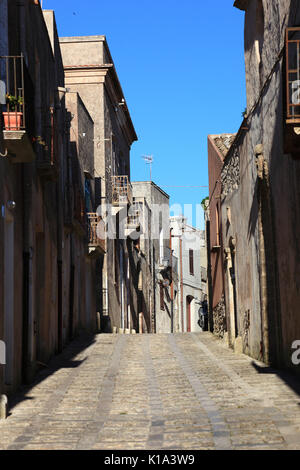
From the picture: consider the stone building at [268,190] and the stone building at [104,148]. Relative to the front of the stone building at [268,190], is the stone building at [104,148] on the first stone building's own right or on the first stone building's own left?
on the first stone building's own right

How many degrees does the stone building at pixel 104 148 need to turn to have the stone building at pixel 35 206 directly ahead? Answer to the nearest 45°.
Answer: approximately 90° to its right

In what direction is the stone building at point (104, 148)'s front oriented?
to the viewer's right

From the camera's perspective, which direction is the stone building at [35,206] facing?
to the viewer's right

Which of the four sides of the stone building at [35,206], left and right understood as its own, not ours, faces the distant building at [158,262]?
left

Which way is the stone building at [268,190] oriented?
to the viewer's left

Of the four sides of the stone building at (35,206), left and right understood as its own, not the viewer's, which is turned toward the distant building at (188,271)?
left

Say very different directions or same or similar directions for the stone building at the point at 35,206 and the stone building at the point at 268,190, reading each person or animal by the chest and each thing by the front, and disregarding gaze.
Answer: very different directions
